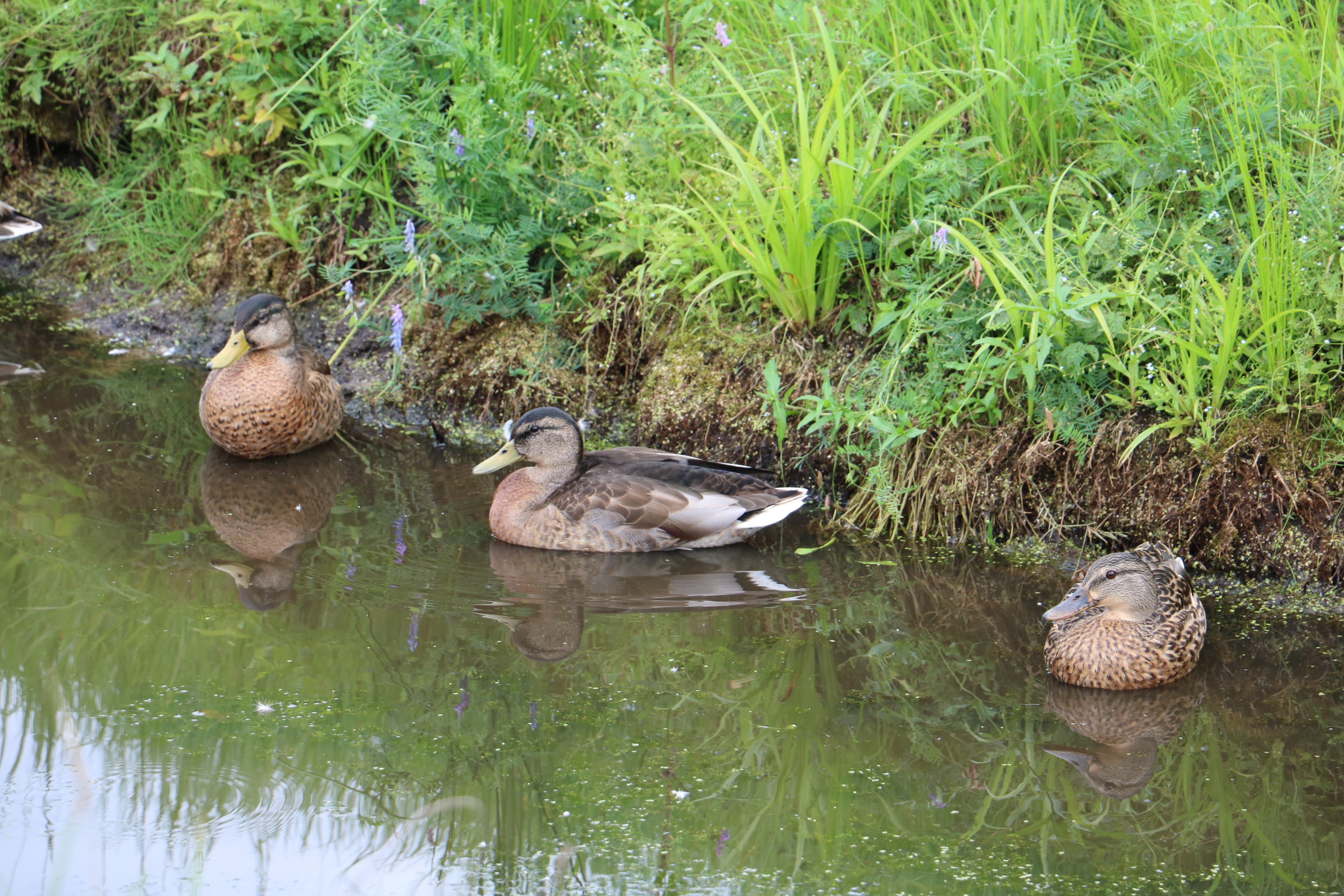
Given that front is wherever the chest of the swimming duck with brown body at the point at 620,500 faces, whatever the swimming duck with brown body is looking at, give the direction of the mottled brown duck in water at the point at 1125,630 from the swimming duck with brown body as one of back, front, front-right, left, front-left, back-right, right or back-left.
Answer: back-left

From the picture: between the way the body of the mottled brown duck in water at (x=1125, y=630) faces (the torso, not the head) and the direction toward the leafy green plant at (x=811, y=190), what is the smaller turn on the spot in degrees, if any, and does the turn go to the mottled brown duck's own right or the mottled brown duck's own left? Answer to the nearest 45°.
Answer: approximately 90° to the mottled brown duck's own right

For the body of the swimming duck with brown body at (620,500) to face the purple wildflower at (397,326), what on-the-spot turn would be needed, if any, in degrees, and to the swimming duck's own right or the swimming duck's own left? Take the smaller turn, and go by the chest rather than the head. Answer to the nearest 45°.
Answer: approximately 45° to the swimming duck's own right

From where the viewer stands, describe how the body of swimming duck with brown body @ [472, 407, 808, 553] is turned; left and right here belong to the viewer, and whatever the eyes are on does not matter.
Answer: facing to the left of the viewer

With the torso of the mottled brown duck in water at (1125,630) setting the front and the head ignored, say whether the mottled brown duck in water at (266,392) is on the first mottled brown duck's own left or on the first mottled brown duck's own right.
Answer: on the first mottled brown duck's own right

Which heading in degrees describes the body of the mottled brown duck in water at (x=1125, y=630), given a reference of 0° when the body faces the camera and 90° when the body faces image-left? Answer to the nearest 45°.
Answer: approximately 45°

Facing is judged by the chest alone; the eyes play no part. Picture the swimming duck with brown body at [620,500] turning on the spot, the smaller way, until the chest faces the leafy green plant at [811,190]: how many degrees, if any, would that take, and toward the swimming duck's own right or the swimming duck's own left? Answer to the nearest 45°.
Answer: approximately 135° to the swimming duck's own right

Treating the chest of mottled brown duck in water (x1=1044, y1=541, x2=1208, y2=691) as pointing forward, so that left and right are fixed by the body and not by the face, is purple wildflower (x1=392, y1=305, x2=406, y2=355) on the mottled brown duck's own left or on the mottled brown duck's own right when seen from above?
on the mottled brown duck's own right
